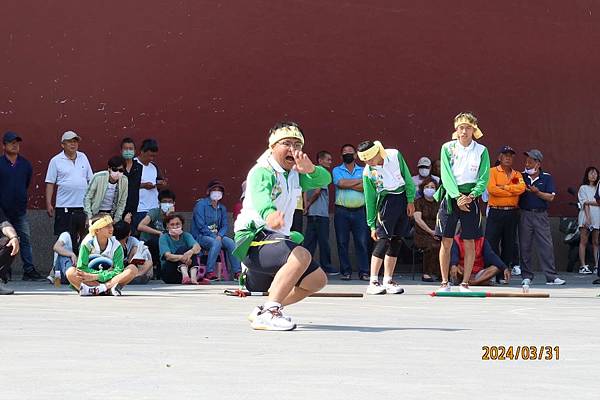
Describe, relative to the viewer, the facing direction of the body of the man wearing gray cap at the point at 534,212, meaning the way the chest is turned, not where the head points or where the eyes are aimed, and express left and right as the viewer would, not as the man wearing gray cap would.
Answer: facing the viewer and to the left of the viewer

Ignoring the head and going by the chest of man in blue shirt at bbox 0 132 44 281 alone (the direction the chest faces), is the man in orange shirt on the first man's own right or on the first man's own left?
on the first man's own left

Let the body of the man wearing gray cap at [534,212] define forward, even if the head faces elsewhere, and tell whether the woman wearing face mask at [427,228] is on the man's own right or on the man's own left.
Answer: on the man's own right

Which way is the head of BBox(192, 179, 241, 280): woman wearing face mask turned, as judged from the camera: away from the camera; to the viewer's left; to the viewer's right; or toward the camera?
toward the camera

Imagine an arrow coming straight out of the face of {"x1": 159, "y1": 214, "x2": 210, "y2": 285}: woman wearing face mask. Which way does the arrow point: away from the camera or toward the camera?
toward the camera

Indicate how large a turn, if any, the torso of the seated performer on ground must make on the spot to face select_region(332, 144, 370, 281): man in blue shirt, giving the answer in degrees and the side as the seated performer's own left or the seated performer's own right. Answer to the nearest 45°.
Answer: approximately 135° to the seated performer's own left

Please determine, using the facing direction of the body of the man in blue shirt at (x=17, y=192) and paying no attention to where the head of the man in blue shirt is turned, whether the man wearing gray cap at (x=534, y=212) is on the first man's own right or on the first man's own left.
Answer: on the first man's own left

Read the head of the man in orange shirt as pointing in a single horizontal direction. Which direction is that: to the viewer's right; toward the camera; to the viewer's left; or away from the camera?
toward the camera

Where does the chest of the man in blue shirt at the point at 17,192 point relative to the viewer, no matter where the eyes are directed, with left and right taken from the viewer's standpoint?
facing the viewer

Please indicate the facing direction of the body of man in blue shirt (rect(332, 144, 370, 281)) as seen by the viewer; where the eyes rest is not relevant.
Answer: toward the camera

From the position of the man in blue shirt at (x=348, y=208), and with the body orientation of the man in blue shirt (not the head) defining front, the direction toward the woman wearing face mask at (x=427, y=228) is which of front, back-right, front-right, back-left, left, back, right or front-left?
left

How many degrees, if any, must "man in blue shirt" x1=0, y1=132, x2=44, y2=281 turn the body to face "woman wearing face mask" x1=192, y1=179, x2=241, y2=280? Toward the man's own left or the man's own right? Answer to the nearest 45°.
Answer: approximately 90° to the man's own left
